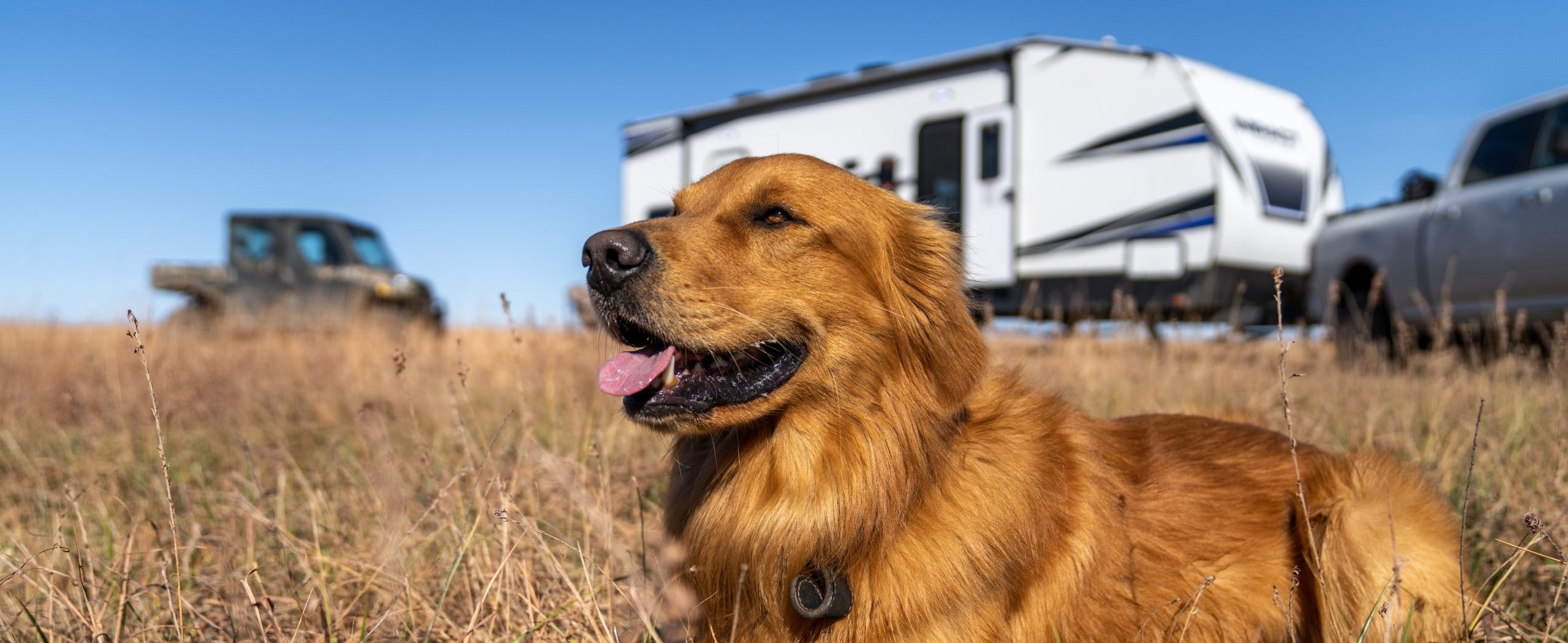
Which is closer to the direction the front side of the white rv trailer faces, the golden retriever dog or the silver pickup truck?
the silver pickup truck

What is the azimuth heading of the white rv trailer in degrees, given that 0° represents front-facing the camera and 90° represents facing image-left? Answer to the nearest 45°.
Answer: approximately 315°

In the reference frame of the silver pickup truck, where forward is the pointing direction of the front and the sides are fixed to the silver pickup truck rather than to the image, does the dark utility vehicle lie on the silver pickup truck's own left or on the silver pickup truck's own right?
on the silver pickup truck's own left

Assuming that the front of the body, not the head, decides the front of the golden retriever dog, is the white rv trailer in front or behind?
behind

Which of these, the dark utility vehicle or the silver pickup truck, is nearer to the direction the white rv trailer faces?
the silver pickup truck

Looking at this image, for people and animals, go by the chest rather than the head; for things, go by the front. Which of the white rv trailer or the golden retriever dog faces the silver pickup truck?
the white rv trailer

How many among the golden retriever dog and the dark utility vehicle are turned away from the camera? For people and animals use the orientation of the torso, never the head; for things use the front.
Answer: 0

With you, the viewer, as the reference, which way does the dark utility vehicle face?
facing the viewer and to the right of the viewer

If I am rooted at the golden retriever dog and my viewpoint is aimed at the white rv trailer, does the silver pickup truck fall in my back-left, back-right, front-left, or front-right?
front-right

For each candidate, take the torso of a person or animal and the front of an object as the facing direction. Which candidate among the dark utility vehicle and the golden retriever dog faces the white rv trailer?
the dark utility vehicle

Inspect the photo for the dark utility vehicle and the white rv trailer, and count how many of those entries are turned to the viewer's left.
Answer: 0

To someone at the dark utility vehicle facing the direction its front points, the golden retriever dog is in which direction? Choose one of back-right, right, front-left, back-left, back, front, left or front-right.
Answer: front-right
